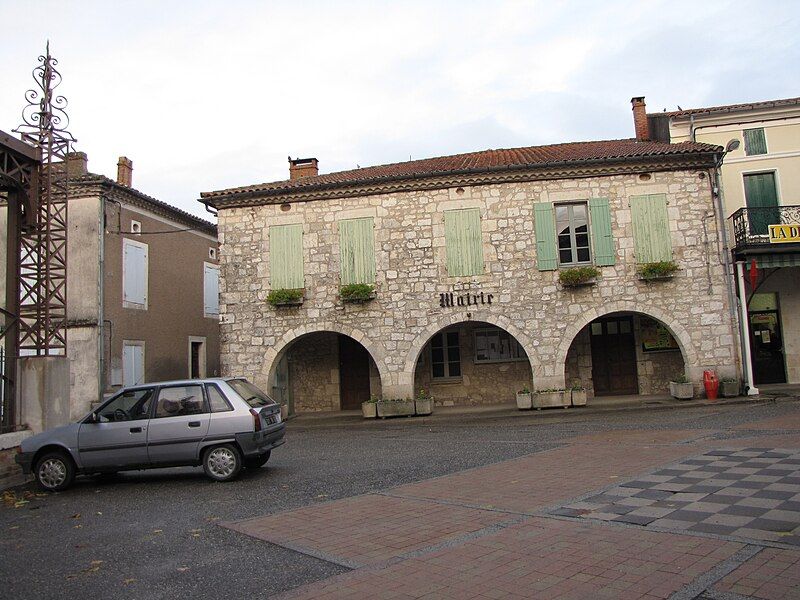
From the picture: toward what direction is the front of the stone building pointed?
toward the camera

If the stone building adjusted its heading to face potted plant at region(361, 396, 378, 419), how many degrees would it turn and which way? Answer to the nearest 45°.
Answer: approximately 90° to its right

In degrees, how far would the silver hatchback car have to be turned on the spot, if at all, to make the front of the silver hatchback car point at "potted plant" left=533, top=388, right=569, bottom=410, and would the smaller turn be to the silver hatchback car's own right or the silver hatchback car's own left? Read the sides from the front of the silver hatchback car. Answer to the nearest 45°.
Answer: approximately 135° to the silver hatchback car's own right

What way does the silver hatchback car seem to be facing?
to the viewer's left

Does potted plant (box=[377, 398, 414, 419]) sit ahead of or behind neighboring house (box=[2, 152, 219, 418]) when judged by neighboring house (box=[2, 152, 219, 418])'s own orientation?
ahead

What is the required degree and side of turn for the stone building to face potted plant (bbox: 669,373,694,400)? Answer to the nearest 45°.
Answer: approximately 90° to its left

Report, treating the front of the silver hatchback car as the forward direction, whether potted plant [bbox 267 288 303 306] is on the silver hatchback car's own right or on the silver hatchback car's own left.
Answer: on the silver hatchback car's own right

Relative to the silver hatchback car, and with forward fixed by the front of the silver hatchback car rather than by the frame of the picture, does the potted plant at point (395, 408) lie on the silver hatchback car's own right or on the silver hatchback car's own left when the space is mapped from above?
on the silver hatchback car's own right

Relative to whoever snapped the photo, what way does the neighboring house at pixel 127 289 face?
facing the viewer and to the right of the viewer
